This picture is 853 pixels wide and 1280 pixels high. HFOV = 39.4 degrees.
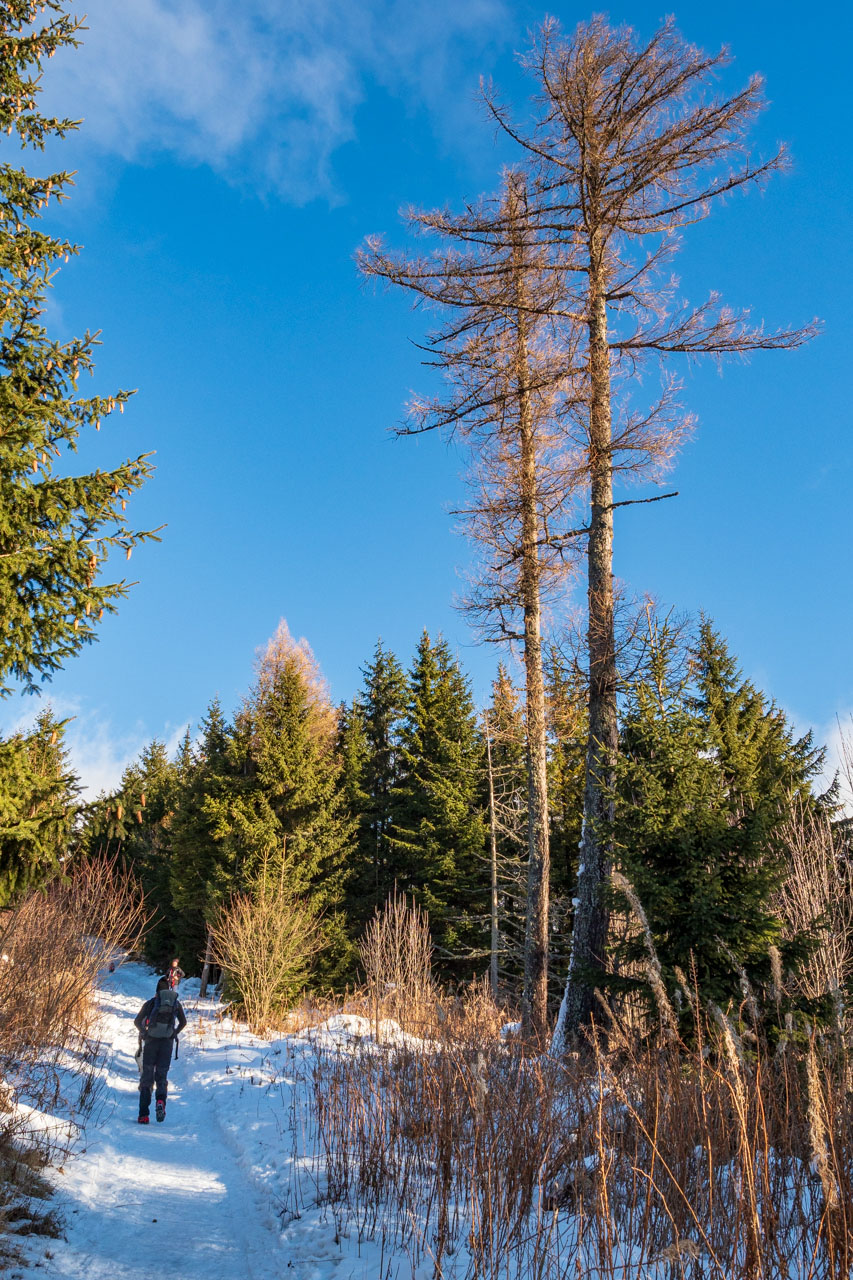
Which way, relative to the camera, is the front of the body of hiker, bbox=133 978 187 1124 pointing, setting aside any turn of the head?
away from the camera

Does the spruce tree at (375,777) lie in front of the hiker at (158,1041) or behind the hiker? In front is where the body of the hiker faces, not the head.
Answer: in front

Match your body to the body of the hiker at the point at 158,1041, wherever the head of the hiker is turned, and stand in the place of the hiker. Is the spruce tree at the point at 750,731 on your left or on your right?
on your right

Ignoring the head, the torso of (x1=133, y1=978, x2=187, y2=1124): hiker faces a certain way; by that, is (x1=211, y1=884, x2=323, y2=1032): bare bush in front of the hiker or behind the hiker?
in front

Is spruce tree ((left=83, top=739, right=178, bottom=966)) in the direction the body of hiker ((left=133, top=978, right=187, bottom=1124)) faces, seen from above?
yes
